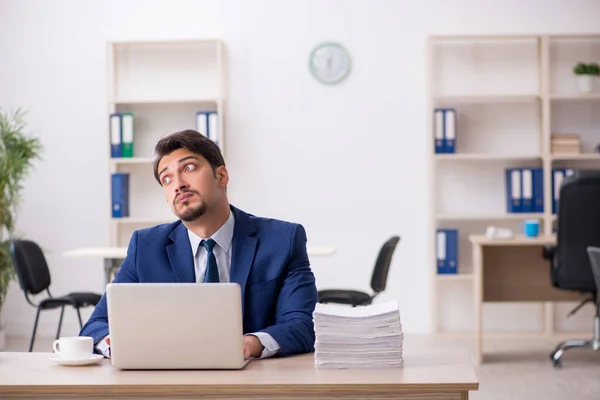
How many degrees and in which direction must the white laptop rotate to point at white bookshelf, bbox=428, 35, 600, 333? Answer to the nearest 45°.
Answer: approximately 45° to its right

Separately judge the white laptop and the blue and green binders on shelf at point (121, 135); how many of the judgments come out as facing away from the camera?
1

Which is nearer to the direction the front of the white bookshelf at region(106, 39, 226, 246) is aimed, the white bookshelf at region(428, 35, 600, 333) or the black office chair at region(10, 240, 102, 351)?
the black office chair

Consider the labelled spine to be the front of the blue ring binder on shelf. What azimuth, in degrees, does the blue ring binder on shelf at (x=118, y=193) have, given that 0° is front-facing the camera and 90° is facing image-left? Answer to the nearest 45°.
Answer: approximately 0°

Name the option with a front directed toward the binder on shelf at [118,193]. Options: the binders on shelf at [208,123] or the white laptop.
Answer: the white laptop

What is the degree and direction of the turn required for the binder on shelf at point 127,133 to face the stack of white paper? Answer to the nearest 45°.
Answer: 0° — it already faces it

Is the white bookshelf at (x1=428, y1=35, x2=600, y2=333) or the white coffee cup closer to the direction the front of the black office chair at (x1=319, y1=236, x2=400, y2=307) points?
the white coffee cup
